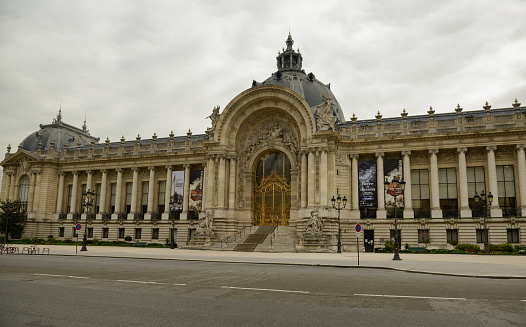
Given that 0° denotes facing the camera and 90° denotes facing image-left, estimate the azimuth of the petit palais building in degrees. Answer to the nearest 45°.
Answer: approximately 45°

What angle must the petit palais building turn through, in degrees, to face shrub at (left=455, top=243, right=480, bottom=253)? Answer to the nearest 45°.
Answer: approximately 90° to its left
